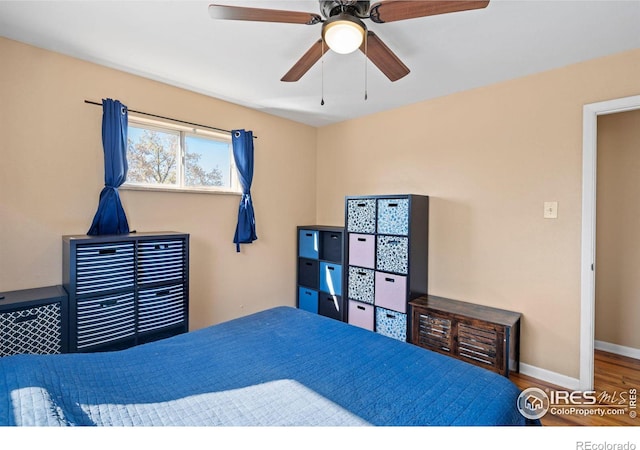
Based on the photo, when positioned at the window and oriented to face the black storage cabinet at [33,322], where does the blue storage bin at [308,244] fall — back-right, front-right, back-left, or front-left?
back-left

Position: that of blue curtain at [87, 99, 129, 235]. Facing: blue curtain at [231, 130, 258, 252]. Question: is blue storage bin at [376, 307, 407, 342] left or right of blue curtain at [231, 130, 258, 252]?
right

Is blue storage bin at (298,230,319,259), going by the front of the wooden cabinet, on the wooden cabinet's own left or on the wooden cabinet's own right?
on the wooden cabinet's own right

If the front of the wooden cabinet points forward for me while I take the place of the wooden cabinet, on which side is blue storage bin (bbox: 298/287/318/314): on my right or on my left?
on my right

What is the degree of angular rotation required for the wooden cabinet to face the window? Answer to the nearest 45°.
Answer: approximately 45° to its right

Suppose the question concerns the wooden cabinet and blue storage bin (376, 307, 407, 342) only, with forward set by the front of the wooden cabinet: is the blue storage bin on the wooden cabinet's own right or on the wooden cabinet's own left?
on the wooden cabinet's own right

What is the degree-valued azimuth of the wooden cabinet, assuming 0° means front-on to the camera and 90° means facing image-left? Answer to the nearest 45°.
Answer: approximately 45°

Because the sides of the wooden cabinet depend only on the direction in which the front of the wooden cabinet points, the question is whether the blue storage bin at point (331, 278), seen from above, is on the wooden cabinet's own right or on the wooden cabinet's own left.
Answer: on the wooden cabinet's own right
